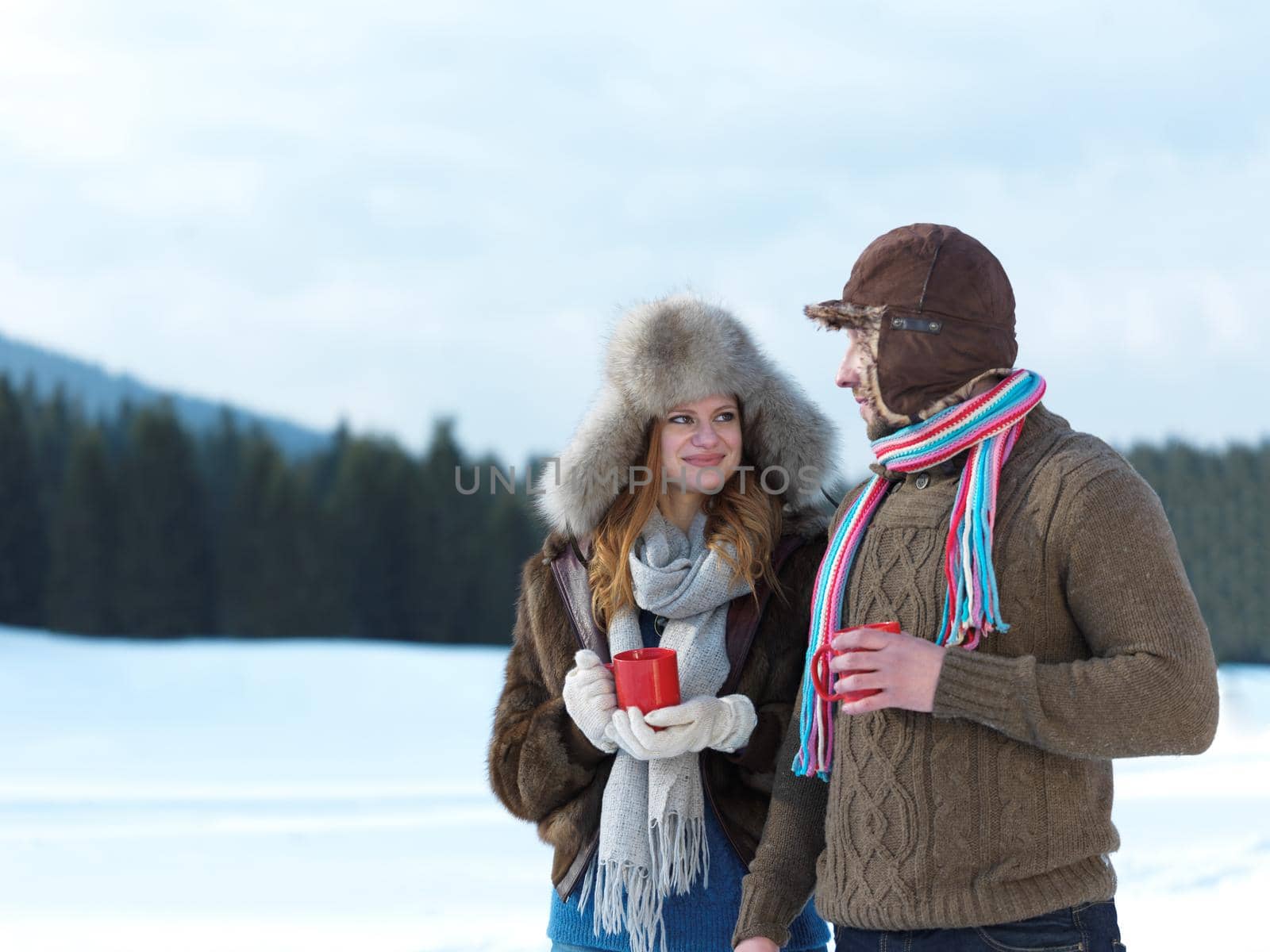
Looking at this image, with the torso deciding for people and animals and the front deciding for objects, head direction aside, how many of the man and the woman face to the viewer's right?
0

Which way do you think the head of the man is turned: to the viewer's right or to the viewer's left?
to the viewer's left

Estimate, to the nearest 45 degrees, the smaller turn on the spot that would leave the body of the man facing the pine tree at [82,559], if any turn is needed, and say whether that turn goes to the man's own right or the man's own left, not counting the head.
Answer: approximately 90° to the man's own right

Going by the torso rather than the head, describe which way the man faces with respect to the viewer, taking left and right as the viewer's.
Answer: facing the viewer and to the left of the viewer

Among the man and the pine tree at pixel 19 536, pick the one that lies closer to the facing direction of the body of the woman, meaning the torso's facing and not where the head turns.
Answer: the man

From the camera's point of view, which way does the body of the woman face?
toward the camera

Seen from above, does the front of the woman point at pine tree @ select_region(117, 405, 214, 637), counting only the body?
no

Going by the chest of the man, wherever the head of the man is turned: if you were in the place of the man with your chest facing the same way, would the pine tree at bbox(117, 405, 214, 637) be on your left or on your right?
on your right

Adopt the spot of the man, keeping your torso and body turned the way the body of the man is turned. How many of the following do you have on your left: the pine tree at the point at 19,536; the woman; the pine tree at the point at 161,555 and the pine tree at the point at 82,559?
0

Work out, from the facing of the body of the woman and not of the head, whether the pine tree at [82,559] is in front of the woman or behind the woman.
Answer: behind

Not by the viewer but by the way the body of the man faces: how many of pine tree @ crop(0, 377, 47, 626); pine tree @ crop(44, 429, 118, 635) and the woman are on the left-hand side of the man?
0

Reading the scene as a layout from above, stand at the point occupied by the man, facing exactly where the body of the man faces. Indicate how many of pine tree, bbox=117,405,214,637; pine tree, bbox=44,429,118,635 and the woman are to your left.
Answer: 0

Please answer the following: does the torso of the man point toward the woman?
no
